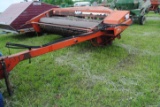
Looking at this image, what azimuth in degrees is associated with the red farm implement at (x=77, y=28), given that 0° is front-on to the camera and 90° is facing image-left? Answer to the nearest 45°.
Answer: approximately 45°
